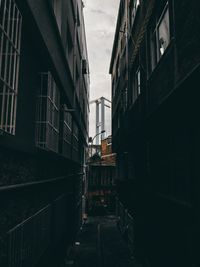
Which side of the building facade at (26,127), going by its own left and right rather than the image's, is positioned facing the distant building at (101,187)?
left

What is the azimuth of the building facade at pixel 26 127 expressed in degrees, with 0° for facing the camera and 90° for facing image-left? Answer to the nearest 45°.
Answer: approximately 270°

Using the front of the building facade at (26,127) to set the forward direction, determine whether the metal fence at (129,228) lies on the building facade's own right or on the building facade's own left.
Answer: on the building facade's own left
